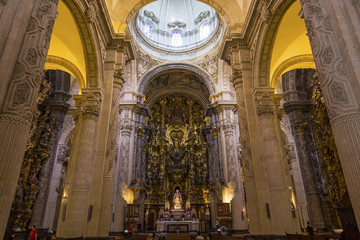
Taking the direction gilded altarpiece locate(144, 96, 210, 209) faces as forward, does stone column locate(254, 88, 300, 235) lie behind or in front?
in front

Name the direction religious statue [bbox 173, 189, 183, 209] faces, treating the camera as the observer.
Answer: facing the viewer

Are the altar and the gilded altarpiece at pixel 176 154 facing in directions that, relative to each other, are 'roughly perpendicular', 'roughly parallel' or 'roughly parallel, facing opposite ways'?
roughly parallel

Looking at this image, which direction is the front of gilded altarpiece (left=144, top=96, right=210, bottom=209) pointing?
toward the camera

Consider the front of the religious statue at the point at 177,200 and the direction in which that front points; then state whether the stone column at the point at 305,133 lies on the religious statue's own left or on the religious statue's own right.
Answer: on the religious statue's own left

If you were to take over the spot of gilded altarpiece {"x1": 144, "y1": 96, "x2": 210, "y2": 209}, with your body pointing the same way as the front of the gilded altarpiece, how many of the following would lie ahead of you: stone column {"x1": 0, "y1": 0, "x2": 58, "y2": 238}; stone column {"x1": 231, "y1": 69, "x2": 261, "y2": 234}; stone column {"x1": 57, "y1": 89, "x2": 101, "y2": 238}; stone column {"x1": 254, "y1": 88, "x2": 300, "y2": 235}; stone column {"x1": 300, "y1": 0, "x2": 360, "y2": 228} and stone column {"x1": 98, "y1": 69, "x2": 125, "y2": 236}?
6

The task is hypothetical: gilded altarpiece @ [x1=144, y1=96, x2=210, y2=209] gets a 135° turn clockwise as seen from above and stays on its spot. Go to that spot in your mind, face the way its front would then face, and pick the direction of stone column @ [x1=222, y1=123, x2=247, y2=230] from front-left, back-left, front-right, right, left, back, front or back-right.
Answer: back

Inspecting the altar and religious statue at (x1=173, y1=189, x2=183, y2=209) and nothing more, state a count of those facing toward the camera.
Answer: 2

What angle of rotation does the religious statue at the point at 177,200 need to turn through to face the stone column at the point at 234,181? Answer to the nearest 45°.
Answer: approximately 45° to its left

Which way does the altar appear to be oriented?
toward the camera

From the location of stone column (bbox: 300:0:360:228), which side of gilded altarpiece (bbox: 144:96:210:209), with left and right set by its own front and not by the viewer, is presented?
front

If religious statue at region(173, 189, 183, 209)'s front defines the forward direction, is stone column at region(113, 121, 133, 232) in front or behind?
in front

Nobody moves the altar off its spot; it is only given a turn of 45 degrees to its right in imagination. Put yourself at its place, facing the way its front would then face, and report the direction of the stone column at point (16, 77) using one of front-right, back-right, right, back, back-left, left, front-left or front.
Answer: front-left

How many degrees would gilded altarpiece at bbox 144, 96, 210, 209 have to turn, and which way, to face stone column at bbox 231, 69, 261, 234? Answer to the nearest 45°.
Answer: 0° — it already faces it

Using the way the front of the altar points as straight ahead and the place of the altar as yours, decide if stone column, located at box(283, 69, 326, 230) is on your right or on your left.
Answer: on your left

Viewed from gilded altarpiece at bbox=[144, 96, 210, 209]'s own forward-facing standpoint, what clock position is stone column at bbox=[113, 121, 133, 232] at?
The stone column is roughly at 1 o'clock from the gilded altarpiece.

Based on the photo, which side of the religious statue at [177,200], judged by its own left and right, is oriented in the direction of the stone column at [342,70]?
front
